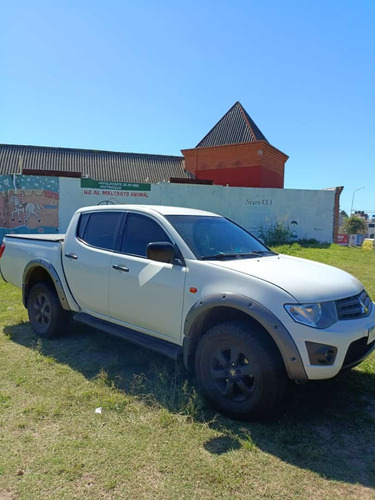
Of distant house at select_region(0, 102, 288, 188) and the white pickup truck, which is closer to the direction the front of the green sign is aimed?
the white pickup truck

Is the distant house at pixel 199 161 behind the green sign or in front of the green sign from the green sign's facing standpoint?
behind

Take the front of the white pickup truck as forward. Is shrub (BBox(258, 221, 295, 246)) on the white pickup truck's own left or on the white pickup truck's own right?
on the white pickup truck's own left

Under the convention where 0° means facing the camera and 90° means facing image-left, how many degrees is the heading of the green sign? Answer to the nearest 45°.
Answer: approximately 0°

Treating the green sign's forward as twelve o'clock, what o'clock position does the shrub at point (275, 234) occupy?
The shrub is roughly at 9 o'clock from the green sign.

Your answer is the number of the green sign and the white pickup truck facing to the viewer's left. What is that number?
0

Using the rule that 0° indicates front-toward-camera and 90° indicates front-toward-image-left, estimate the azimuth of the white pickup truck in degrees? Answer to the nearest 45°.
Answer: approximately 315°

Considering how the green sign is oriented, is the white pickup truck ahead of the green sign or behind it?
ahead

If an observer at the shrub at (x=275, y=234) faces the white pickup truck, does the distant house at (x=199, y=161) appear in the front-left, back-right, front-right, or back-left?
back-right

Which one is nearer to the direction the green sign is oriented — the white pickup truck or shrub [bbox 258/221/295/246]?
the white pickup truck

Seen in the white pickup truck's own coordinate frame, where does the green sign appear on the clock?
The green sign is roughly at 7 o'clock from the white pickup truck.
